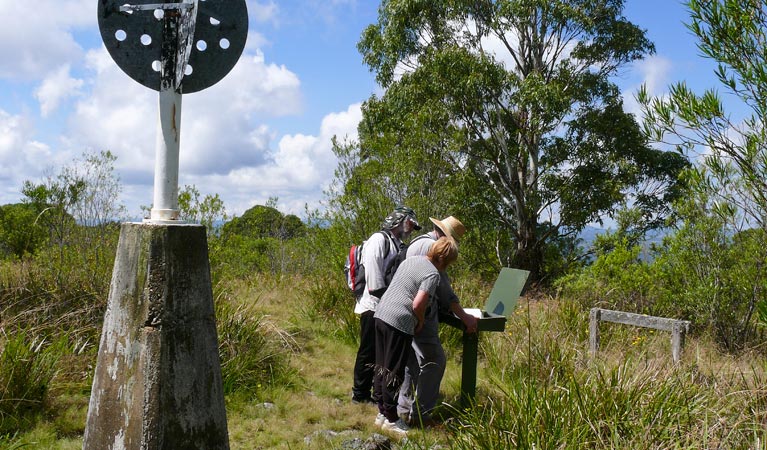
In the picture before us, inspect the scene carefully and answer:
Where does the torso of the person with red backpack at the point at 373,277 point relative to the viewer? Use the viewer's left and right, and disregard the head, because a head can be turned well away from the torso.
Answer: facing to the right of the viewer

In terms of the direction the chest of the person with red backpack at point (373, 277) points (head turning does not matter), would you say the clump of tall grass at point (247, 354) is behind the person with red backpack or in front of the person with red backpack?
behind

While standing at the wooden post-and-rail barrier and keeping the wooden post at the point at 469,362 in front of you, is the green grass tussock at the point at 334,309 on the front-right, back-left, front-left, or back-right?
front-right

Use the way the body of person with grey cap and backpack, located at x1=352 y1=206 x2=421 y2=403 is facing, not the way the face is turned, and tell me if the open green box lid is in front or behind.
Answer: in front

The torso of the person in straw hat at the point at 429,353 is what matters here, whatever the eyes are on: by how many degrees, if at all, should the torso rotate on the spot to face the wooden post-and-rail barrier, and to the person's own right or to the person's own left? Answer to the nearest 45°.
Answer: approximately 45° to the person's own left

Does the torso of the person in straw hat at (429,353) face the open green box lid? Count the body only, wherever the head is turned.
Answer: yes

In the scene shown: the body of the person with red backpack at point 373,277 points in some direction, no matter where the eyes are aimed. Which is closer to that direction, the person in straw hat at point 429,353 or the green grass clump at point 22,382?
the person in straw hat

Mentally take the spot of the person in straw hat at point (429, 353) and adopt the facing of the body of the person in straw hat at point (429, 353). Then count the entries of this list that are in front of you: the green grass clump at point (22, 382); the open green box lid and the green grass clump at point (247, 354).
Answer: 1

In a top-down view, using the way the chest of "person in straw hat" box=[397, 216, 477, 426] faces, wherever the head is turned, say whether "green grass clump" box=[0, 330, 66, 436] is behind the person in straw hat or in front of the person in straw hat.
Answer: behind

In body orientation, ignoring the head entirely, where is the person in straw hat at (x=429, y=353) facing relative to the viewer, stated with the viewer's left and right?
facing to the right of the viewer

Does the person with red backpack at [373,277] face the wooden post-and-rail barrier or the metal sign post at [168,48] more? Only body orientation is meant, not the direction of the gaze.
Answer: the wooden post-and-rail barrier

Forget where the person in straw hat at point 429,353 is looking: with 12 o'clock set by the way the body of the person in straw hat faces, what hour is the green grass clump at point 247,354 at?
The green grass clump is roughly at 7 o'clock from the person in straw hat.

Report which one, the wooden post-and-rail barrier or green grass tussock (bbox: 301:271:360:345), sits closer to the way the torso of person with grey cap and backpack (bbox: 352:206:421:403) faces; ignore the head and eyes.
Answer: the wooden post-and-rail barrier

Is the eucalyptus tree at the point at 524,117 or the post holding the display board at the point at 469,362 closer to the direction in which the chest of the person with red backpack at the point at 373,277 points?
the post holding the display board

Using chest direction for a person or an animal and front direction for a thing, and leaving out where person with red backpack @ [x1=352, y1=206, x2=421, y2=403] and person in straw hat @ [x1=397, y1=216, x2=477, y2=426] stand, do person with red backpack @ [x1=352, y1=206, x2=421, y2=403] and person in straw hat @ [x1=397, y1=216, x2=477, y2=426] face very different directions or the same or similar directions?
same or similar directions
